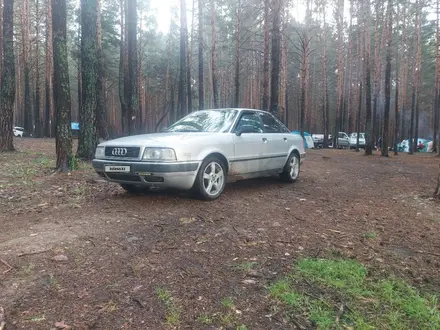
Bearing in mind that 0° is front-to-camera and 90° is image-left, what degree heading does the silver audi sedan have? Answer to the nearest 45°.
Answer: approximately 45°

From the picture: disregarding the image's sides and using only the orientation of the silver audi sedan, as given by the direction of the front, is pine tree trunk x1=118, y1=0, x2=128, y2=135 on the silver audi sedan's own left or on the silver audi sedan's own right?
on the silver audi sedan's own right

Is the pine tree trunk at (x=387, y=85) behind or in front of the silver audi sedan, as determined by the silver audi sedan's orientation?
behind
